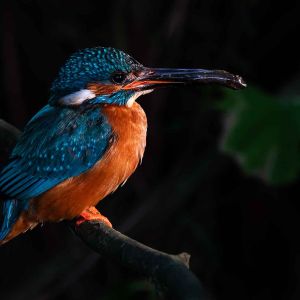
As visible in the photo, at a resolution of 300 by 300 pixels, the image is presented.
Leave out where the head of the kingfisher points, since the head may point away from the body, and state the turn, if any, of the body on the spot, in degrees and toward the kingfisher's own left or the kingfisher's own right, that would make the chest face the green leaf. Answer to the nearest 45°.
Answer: approximately 45° to the kingfisher's own left

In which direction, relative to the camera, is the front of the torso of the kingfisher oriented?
to the viewer's right
